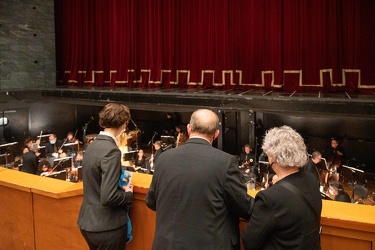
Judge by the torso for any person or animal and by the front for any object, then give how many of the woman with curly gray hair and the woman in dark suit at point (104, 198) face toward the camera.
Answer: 0

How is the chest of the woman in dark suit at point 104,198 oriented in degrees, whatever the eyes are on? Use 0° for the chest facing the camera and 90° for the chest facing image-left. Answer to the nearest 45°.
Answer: approximately 225°

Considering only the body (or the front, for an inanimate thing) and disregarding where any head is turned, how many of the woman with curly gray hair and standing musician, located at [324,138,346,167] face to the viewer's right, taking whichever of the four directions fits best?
0

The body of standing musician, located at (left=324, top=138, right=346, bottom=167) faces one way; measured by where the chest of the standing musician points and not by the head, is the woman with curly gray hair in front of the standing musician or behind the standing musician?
in front

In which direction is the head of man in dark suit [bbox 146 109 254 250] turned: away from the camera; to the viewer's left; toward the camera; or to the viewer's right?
away from the camera

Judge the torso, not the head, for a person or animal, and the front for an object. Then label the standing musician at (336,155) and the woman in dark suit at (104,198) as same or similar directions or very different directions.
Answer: very different directions

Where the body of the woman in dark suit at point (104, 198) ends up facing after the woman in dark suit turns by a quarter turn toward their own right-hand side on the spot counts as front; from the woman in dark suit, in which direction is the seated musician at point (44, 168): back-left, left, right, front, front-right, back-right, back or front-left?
back-left

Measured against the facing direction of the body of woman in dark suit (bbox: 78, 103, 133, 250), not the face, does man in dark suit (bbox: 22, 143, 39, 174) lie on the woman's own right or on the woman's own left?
on the woman's own left

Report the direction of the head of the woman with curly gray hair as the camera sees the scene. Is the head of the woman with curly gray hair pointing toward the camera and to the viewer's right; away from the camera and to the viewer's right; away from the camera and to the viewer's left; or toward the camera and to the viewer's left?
away from the camera and to the viewer's left

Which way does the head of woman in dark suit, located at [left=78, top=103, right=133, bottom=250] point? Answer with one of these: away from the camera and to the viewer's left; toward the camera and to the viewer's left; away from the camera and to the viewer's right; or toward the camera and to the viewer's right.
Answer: away from the camera and to the viewer's right

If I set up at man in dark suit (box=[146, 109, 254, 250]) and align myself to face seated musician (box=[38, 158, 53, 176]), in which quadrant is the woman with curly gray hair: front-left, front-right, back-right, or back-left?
back-right
